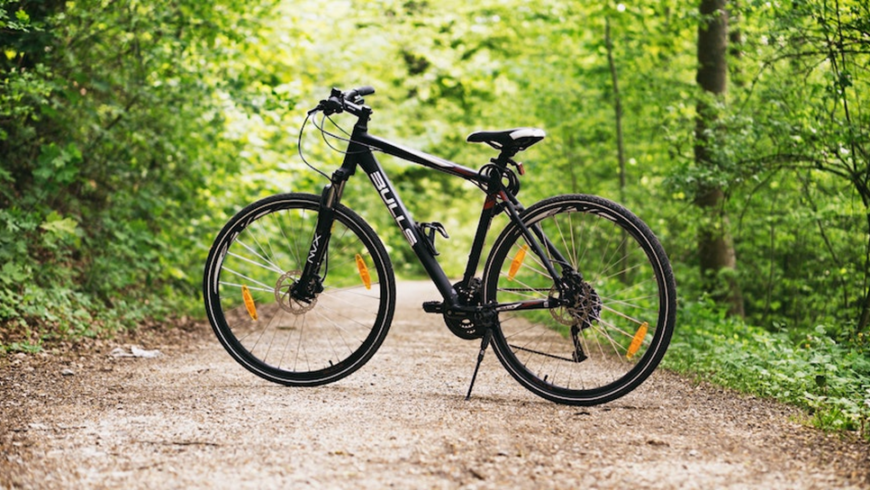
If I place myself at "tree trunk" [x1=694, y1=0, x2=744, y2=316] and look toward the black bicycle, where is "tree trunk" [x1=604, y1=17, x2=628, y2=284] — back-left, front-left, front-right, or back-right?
back-right

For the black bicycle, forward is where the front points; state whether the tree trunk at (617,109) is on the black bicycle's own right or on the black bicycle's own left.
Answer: on the black bicycle's own right

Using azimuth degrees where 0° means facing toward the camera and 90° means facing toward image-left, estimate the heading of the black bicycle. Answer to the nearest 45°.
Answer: approximately 90°

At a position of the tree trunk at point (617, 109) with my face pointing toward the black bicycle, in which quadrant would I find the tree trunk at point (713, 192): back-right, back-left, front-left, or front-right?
front-left

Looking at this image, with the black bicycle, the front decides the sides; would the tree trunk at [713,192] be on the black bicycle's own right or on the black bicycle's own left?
on the black bicycle's own right

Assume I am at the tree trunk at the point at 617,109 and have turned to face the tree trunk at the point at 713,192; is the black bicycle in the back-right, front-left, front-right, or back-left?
front-right
